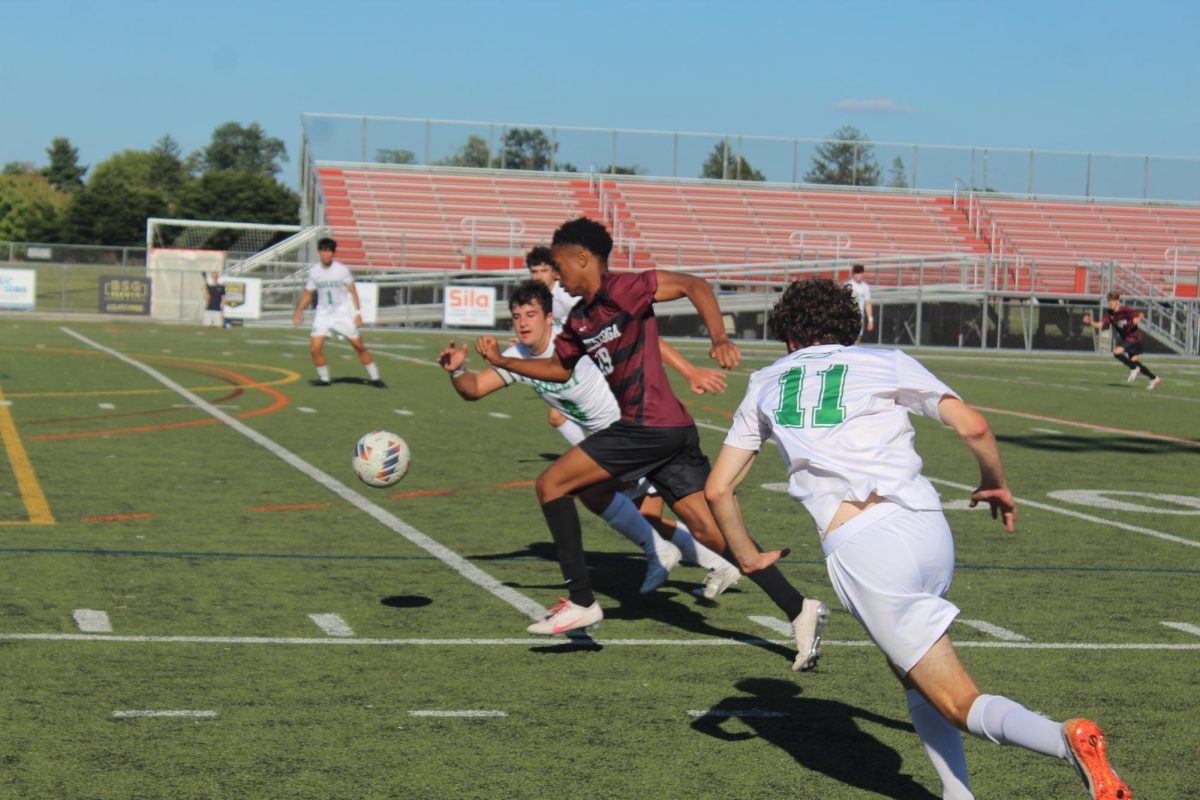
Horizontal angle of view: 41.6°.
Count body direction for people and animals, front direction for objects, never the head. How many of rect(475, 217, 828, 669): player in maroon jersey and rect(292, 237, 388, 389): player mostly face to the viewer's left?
1

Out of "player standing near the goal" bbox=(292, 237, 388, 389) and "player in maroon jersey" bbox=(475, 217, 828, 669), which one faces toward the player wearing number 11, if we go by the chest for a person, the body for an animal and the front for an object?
the player standing near the goal

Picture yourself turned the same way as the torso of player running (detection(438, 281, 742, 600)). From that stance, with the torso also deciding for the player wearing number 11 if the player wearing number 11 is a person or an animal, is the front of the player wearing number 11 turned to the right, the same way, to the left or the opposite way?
to the right

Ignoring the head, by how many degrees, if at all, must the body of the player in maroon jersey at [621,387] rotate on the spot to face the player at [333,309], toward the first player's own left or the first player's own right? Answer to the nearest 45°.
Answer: approximately 90° to the first player's own right

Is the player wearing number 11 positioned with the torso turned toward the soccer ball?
yes

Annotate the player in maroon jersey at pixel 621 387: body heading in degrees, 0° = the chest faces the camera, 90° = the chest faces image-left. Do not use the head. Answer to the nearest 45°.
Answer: approximately 90°

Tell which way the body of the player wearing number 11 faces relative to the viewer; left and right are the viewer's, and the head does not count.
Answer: facing away from the viewer and to the left of the viewer

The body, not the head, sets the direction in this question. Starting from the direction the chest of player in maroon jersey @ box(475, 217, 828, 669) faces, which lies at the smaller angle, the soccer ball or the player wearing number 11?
the soccer ball

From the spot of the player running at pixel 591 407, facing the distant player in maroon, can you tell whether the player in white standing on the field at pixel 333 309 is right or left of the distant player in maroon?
left

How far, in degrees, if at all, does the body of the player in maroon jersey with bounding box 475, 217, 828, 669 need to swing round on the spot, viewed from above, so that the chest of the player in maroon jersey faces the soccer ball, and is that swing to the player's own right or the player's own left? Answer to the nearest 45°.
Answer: approximately 45° to the player's own right
